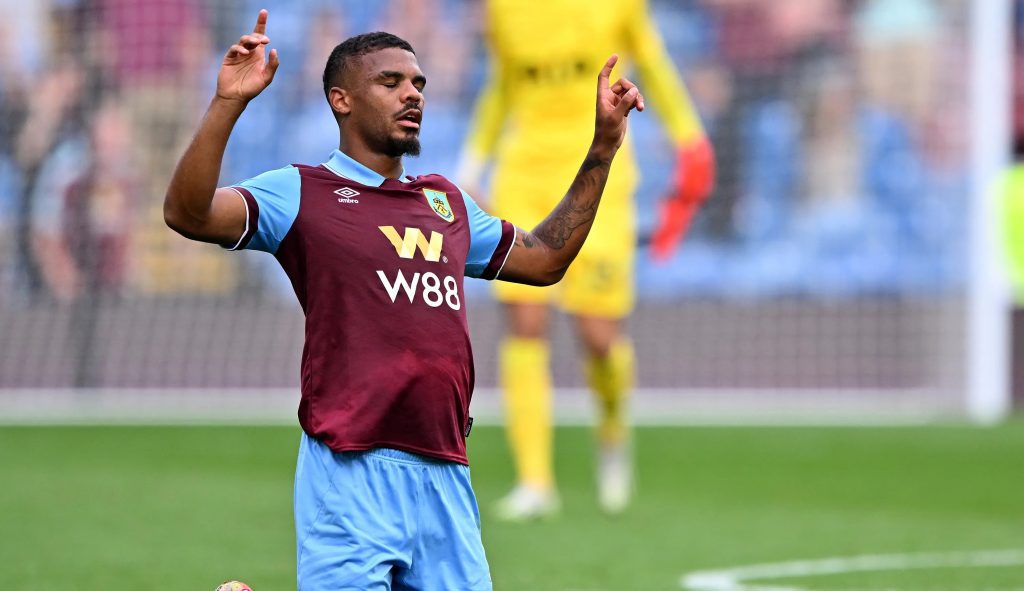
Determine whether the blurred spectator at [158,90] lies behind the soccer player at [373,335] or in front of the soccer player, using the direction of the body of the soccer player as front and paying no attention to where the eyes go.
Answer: behind

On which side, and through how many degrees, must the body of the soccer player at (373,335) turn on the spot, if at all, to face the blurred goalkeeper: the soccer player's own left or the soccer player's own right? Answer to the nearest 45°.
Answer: approximately 135° to the soccer player's own left

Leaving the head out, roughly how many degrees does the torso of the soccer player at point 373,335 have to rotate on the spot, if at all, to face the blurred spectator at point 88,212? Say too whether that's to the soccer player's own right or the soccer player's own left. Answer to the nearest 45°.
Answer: approximately 135° to the soccer player's own left

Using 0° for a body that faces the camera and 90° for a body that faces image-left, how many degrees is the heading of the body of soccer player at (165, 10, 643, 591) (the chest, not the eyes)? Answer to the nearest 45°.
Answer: approximately 315°
